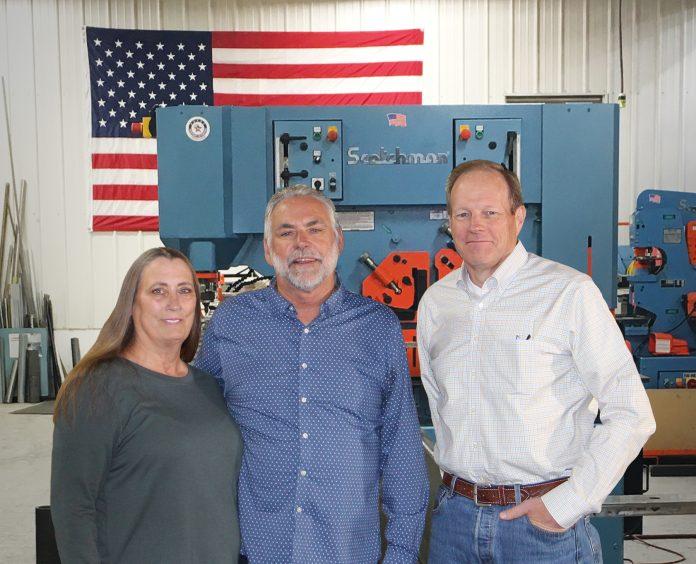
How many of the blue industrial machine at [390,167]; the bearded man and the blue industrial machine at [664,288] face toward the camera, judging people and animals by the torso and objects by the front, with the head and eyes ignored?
3

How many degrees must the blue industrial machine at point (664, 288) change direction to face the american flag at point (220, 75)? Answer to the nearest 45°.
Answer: approximately 90° to its right

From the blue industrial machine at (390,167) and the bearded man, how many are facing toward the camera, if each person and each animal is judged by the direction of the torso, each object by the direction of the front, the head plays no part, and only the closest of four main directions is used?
2

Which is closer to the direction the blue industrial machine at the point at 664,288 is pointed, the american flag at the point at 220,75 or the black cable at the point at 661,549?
the black cable

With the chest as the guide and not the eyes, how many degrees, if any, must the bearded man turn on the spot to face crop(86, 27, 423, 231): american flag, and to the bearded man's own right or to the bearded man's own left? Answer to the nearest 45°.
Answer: approximately 180°

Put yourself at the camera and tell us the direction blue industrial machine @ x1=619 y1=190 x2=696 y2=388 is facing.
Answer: facing the viewer

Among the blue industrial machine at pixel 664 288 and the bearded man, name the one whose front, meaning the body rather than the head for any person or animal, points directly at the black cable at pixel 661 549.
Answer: the blue industrial machine

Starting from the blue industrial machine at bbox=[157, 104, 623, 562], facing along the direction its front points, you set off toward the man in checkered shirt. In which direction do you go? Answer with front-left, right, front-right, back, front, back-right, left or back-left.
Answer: front
